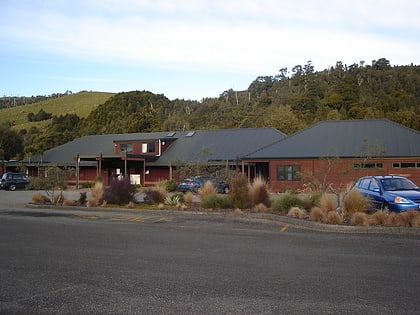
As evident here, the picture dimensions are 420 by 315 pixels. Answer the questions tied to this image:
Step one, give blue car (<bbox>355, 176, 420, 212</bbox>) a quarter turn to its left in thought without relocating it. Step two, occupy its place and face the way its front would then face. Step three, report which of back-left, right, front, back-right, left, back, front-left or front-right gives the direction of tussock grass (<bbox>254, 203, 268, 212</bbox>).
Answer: back-left

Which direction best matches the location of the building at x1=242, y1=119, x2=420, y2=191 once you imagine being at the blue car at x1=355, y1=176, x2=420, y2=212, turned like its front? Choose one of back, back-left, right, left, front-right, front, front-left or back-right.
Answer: back-left

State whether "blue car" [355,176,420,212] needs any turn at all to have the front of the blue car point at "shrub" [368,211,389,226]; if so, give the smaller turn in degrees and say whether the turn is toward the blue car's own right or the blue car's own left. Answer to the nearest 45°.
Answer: approximately 45° to the blue car's own right

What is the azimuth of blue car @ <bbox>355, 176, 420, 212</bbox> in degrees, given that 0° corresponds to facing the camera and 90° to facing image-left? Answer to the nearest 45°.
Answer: approximately 315°

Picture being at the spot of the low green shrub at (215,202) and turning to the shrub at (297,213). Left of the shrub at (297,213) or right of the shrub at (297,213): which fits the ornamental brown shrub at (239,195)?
left

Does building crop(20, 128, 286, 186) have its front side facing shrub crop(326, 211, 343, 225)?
yes

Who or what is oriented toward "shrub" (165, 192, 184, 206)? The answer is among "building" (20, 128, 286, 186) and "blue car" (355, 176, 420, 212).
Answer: the building

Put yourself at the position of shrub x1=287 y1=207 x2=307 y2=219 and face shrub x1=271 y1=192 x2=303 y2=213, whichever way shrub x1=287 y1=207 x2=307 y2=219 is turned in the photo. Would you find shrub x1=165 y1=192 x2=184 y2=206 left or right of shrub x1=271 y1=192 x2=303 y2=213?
left

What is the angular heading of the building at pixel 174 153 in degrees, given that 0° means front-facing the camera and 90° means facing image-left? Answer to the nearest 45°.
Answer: approximately 0°

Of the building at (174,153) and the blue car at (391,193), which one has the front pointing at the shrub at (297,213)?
the building

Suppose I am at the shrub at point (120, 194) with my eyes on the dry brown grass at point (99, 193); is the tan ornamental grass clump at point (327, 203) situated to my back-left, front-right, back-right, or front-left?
back-left
